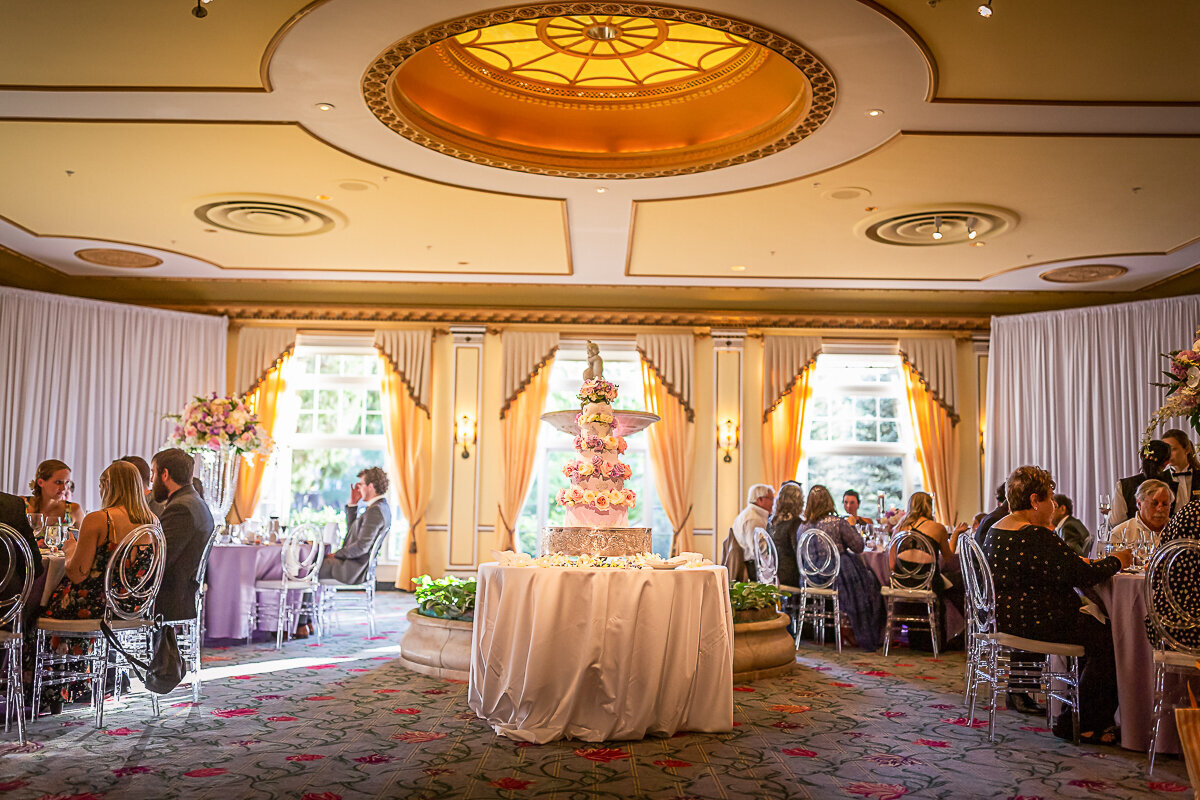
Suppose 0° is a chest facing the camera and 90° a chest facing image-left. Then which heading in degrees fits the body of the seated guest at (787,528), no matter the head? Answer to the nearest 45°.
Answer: approximately 180°

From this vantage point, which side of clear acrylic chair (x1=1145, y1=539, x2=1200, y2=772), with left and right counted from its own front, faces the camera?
back

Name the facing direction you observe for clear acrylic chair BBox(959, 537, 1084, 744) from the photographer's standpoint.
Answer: facing to the right of the viewer

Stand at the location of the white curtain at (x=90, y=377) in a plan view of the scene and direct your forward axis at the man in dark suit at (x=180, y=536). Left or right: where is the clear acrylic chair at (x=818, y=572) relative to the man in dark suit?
left

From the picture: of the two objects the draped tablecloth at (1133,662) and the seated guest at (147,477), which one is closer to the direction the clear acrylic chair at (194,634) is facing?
the seated guest

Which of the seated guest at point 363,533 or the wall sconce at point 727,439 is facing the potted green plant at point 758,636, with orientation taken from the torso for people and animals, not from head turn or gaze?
the wall sconce

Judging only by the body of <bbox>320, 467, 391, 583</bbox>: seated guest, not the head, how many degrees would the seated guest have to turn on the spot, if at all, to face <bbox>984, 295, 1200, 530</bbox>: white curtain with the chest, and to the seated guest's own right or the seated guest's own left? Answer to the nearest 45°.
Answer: approximately 180°

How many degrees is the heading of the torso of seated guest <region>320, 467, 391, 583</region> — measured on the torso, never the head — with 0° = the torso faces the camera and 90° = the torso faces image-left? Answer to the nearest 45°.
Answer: approximately 90°

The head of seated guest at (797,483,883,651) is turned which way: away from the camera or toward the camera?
away from the camera

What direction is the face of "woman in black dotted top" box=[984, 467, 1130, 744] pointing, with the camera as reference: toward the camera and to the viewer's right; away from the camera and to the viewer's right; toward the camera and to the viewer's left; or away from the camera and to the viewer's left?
away from the camera and to the viewer's right

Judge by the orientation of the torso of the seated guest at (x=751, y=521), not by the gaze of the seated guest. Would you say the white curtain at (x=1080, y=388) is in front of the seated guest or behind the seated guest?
in front

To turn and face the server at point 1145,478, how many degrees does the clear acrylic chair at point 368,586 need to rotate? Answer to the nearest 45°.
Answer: approximately 135° to its left

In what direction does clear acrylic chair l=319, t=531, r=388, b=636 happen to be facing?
to the viewer's left

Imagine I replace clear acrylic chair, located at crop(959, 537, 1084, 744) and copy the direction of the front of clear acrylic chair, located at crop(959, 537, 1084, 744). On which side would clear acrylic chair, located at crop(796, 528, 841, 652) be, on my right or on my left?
on my left

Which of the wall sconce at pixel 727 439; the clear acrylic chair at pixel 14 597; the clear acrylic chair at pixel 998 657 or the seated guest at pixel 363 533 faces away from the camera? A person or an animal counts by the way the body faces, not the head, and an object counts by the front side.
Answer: the clear acrylic chair at pixel 14 597
